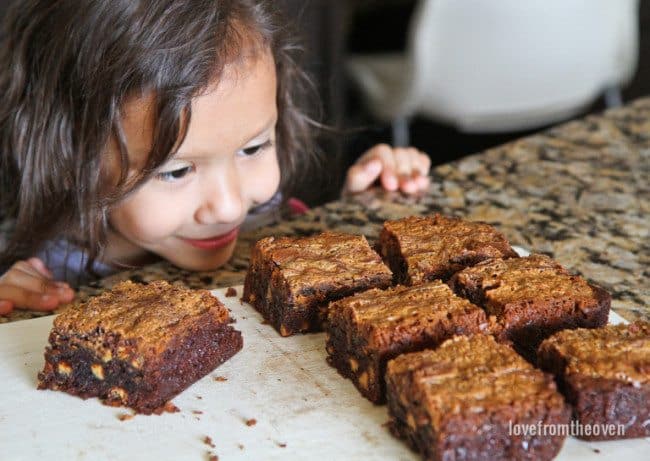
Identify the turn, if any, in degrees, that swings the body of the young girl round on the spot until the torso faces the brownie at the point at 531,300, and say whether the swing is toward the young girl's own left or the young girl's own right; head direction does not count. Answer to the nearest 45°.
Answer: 0° — they already face it

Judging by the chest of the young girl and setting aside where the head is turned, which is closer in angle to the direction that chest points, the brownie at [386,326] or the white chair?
the brownie

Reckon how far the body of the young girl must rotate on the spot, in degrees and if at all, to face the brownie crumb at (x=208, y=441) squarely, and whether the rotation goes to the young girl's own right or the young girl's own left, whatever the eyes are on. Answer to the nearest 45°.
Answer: approximately 45° to the young girl's own right

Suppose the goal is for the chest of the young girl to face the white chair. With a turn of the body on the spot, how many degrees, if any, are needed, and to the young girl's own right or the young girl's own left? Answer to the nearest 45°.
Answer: approximately 90° to the young girl's own left
